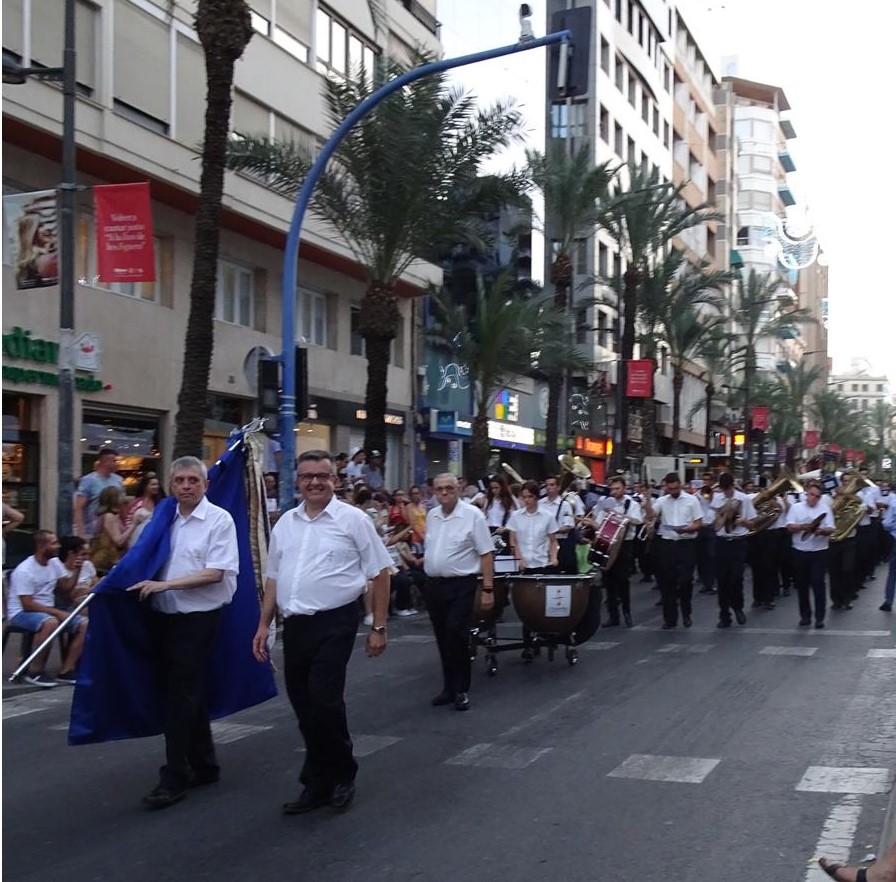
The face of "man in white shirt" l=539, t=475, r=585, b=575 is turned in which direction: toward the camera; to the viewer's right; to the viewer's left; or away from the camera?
toward the camera

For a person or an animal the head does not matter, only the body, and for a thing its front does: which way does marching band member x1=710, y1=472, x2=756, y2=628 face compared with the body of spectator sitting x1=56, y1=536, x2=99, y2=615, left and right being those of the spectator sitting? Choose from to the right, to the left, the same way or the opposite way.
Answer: to the right

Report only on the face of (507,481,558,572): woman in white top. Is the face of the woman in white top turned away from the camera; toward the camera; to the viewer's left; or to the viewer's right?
toward the camera

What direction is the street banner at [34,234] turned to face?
toward the camera

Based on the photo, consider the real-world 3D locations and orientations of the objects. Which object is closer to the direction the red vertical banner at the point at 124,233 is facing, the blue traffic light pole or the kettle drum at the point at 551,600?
the kettle drum

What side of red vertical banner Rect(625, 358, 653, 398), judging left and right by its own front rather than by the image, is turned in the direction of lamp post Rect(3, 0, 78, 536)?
front

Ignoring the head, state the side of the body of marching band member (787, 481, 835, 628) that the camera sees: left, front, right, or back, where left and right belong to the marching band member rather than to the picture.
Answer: front

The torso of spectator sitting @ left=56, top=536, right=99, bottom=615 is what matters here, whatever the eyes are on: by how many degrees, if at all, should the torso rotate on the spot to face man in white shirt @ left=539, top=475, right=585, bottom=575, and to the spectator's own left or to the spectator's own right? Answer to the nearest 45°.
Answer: approximately 45° to the spectator's own left

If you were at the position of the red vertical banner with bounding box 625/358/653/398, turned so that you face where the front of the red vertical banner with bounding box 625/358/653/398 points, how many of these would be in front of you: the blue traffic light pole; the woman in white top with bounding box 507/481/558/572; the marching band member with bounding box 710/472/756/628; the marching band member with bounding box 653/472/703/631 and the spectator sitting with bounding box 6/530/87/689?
5

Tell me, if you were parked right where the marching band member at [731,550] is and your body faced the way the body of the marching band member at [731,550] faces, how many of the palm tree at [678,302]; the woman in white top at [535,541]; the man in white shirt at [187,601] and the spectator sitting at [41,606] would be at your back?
1

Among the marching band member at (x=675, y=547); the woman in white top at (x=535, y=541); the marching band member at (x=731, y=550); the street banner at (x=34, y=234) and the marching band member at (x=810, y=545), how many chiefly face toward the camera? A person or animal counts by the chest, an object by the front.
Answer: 5

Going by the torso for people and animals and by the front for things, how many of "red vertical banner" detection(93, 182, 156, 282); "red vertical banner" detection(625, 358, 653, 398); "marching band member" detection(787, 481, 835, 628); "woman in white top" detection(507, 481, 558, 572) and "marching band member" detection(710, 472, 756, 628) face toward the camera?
5

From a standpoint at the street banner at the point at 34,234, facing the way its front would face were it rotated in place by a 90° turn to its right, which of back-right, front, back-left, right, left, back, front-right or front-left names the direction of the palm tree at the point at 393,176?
back-right

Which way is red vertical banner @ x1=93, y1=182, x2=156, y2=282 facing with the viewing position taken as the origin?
facing the viewer

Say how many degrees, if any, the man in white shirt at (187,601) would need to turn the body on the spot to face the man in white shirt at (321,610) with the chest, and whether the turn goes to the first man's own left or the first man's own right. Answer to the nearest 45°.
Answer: approximately 135° to the first man's own left

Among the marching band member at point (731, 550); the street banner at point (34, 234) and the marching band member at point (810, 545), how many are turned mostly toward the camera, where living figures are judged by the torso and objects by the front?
3

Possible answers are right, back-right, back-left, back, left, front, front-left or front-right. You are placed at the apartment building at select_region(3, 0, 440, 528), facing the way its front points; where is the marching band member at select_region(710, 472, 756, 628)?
front

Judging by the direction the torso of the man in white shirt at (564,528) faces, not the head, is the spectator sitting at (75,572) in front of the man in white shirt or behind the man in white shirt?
in front

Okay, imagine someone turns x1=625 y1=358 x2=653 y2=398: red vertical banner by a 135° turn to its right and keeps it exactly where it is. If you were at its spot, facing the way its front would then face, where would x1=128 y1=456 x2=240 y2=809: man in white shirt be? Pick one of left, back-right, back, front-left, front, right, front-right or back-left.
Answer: back-left
